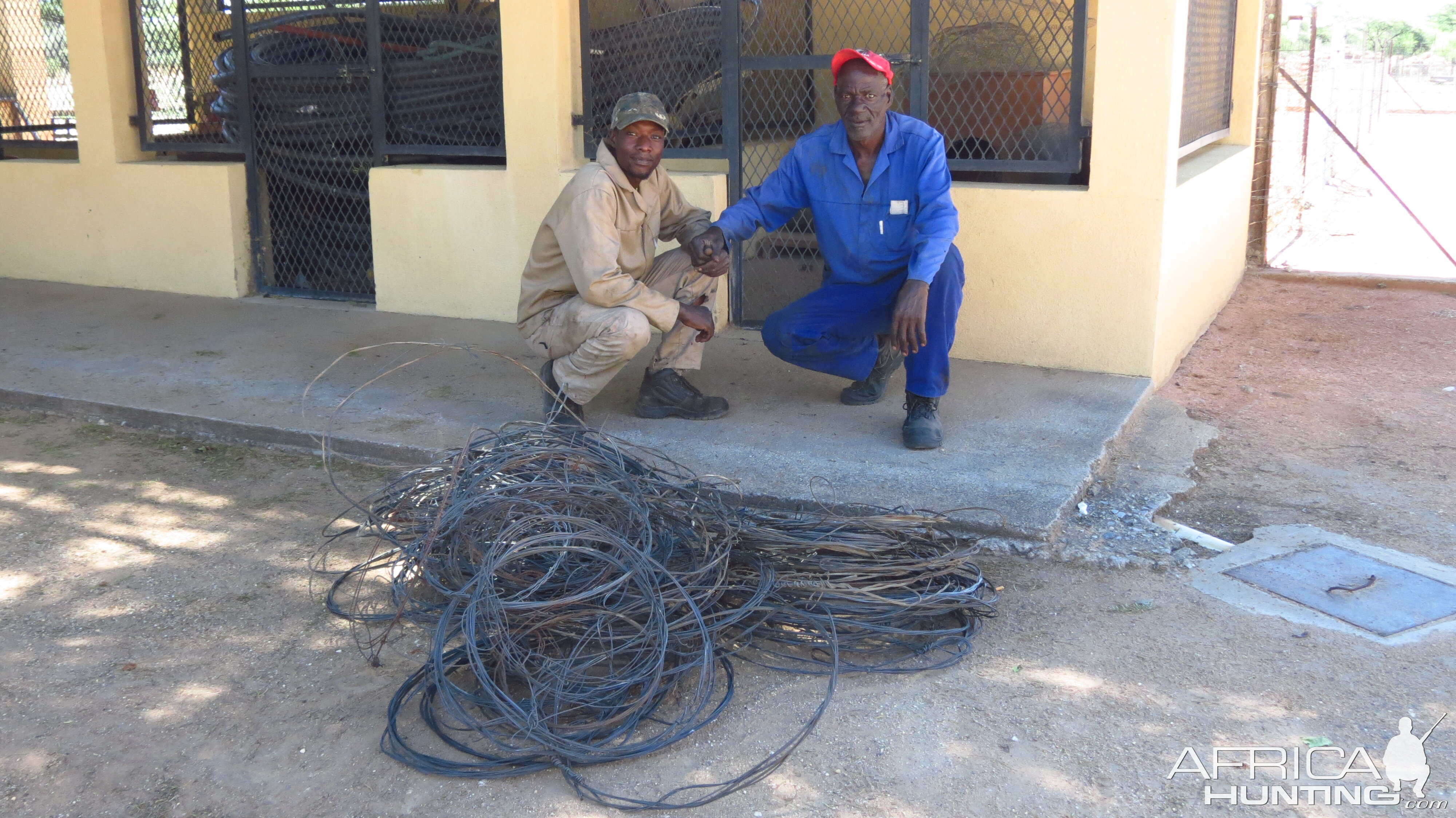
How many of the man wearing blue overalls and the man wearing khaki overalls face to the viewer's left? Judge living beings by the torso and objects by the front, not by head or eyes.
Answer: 0

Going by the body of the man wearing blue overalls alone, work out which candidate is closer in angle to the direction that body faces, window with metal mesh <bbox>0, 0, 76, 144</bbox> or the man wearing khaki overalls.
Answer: the man wearing khaki overalls

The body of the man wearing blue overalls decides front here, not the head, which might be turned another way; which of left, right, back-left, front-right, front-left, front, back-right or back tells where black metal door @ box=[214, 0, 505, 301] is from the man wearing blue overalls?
back-right

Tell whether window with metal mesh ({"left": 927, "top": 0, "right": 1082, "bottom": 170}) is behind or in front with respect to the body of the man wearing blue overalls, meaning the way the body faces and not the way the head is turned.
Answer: behind

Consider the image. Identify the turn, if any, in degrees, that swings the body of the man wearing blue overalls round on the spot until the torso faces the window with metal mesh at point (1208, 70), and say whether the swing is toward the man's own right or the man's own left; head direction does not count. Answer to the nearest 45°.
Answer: approximately 135° to the man's own left

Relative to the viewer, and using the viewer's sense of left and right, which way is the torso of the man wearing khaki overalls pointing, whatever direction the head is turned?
facing the viewer and to the right of the viewer

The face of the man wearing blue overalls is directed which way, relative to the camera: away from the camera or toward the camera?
toward the camera

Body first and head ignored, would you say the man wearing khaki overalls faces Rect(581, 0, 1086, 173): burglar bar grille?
no

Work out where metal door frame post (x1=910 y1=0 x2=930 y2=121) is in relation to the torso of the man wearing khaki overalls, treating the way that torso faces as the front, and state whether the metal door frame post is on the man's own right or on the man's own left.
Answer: on the man's own left

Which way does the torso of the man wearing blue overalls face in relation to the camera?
toward the camera

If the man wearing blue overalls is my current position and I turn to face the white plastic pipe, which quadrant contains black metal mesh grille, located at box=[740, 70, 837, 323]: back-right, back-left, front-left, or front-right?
back-left

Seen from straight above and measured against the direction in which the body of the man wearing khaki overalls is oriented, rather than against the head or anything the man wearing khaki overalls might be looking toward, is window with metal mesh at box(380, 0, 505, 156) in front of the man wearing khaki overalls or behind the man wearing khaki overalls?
behind

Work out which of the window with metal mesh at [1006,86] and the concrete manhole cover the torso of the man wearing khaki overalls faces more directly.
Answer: the concrete manhole cover

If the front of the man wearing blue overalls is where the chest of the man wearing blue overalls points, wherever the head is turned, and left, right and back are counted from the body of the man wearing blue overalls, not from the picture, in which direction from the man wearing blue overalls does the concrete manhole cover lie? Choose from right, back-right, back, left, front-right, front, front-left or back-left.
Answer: front-left
